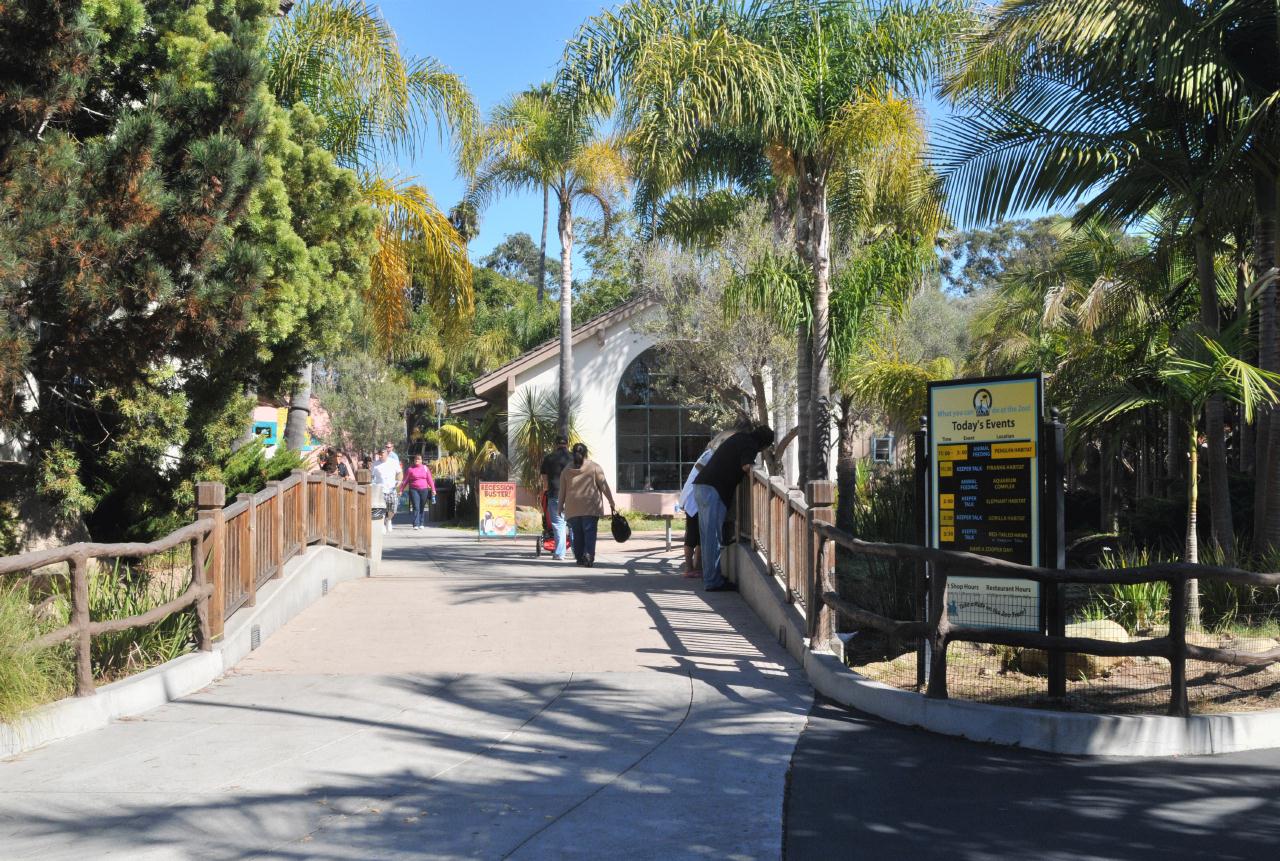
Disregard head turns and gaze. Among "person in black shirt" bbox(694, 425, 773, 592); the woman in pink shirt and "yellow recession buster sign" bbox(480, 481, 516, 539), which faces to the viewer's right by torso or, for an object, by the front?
the person in black shirt

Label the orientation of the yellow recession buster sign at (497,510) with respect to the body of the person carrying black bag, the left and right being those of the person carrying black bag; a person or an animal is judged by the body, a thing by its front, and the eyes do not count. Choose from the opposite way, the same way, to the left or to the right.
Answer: the opposite way

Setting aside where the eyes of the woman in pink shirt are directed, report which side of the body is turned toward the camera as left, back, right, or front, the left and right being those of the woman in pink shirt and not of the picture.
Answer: front

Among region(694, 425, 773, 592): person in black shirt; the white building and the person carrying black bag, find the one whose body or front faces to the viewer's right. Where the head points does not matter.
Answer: the person in black shirt

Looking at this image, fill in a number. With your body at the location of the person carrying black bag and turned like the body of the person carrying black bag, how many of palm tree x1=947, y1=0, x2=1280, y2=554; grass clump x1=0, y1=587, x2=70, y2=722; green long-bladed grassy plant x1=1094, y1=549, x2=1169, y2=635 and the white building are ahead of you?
1

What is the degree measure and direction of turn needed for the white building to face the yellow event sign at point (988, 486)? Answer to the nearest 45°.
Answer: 0° — it already faces it

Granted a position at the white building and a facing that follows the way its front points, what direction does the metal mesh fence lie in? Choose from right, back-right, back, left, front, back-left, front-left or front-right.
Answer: front

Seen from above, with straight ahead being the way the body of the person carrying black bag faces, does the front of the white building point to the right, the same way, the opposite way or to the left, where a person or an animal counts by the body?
the opposite way

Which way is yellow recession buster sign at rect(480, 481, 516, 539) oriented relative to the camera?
toward the camera

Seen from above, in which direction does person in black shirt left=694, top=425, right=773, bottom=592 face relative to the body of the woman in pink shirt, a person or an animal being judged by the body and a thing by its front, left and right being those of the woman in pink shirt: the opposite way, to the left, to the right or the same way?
to the left

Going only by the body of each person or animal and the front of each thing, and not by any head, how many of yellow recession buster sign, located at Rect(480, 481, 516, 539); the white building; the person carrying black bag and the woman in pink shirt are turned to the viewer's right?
0

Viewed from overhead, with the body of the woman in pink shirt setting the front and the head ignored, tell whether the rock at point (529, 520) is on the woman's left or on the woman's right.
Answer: on the woman's left

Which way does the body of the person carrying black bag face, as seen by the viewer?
away from the camera

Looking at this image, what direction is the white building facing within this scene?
toward the camera

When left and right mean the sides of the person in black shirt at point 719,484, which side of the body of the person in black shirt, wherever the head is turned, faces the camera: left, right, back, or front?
right
